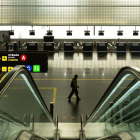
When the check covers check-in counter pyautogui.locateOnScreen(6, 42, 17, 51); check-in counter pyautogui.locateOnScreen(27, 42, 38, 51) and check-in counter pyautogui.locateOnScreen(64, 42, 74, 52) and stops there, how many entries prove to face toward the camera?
3

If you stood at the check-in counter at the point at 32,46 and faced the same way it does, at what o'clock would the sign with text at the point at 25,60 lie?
The sign with text is roughly at 12 o'clock from the check-in counter.

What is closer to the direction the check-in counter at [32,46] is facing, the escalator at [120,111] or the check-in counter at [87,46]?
the escalator

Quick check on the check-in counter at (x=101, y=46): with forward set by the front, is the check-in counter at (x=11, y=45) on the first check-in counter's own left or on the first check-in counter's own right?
on the first check-in counter's own right

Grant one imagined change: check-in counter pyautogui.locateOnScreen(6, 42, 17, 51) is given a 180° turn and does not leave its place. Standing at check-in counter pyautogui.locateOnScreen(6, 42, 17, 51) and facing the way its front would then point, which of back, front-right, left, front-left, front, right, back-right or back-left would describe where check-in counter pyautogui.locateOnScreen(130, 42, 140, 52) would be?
right

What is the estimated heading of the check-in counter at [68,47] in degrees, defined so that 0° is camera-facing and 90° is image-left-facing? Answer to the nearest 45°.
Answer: approximately 0°

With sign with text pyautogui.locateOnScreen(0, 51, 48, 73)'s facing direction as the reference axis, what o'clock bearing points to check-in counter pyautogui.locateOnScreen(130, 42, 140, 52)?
The check-in counter is roughly at 7 o'clock from the sign with text.

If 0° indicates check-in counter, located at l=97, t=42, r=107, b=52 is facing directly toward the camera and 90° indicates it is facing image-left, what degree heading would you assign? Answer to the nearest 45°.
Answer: approximately 0°

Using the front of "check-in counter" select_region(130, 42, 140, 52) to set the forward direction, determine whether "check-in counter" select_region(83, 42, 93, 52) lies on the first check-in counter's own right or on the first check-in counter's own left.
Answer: on the first check-in counter's own right

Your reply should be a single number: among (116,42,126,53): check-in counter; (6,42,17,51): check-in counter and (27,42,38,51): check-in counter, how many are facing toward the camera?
3

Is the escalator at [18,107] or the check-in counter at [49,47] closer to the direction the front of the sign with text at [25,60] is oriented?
the escalator
